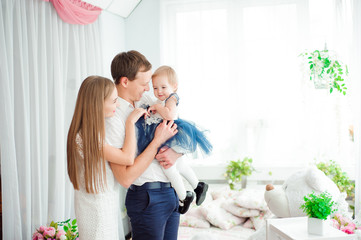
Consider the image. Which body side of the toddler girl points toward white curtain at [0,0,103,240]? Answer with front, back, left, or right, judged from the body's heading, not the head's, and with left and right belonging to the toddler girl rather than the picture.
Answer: right

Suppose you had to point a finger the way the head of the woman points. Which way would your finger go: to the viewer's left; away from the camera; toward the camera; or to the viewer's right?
to the viewer's right

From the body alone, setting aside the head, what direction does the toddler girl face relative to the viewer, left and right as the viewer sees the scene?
facing the viewer and to the left of the viewer

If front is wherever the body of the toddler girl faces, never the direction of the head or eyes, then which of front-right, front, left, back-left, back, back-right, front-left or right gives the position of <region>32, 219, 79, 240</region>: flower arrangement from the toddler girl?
right

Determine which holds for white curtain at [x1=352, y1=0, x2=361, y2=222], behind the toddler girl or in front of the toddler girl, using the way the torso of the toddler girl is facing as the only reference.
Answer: behind

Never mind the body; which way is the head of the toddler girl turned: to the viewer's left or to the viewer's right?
to the viewer's left

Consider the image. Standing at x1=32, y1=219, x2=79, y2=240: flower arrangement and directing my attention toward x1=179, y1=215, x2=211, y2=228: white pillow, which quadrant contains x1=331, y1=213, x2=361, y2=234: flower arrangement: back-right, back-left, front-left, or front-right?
front-right
